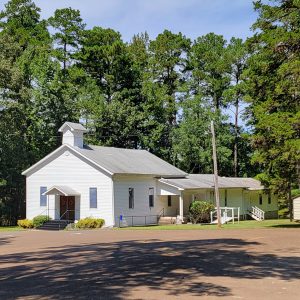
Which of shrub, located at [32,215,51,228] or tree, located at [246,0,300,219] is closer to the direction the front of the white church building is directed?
the shrub

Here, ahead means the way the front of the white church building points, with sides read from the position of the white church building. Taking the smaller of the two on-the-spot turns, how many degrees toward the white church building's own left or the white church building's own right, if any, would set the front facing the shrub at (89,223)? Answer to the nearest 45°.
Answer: approximately 45° to the white church building's own left

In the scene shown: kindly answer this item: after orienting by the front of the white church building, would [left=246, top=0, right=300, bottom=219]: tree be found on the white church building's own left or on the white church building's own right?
on the white church building's own left

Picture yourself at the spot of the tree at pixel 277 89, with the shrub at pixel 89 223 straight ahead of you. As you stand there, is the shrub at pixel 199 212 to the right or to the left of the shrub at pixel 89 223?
right

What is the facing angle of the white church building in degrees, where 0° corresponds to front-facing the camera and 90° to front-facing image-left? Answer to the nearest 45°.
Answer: approximately 45°

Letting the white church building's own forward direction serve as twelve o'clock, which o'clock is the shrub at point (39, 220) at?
The shrub is roughly at 1 o'clock from the white church building.

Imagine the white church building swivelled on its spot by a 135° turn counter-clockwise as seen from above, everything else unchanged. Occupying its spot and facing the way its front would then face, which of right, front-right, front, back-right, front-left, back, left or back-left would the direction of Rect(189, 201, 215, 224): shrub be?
front
